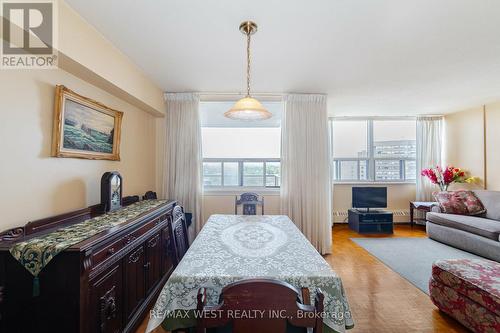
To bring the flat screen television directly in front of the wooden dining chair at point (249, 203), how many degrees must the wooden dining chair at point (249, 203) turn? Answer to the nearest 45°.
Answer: approximately 135° to its left

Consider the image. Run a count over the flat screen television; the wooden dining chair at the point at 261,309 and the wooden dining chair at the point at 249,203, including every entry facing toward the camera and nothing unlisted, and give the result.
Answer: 2

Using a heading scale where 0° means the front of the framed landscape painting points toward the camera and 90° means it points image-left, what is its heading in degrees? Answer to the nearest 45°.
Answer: approximately 315°

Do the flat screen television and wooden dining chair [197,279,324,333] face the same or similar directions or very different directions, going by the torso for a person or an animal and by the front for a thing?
very different directions

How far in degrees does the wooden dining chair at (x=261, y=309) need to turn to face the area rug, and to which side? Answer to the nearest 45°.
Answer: approximately 45° to its right

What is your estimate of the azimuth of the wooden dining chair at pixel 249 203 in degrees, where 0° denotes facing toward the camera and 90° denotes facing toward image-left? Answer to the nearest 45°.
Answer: approximately 0°

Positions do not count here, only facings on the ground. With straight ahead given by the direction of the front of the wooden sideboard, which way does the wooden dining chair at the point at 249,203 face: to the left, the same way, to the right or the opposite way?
to the right

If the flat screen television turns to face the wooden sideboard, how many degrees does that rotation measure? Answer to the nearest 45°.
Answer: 0° — it already faces it

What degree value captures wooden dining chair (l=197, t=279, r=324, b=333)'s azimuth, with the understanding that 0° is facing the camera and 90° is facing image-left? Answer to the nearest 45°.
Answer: approximately 180°

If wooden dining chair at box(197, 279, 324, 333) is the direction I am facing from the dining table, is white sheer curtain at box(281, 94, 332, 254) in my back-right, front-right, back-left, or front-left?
back-left

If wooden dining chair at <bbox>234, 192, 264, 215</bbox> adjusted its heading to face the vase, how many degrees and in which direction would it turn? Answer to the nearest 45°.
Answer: approximately 90° to its left
